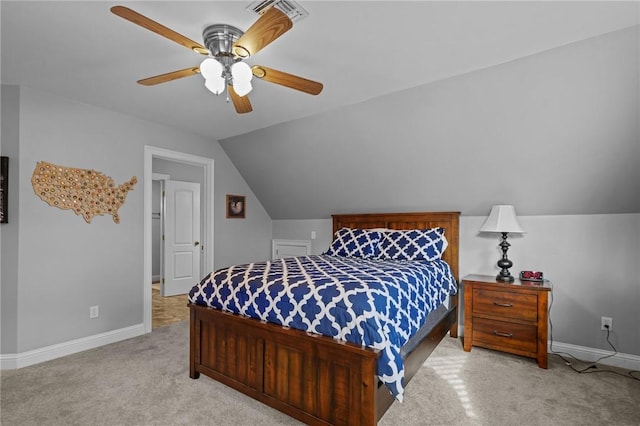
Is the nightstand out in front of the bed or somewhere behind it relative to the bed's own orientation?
behind

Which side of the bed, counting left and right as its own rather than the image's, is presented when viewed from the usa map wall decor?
right

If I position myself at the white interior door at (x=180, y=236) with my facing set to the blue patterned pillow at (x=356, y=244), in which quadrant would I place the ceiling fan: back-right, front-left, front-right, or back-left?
front-right

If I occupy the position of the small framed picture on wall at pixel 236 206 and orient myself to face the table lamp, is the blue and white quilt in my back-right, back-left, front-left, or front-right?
front-right

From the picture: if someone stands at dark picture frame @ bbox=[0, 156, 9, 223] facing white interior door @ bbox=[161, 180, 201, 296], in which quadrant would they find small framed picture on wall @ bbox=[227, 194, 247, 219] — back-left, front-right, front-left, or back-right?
front-right

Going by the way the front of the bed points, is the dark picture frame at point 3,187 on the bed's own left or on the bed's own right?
on the bed's own right

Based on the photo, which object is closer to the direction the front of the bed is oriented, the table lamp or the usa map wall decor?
the usa map wall decor

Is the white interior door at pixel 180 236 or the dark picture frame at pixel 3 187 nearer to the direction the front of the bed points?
the dark picture frame

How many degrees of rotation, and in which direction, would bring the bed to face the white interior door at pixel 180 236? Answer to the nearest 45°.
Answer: approximately 90° to its right

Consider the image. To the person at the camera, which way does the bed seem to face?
facing the viewer and to the left of the viewer

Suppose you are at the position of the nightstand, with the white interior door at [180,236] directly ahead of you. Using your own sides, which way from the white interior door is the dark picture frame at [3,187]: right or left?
left

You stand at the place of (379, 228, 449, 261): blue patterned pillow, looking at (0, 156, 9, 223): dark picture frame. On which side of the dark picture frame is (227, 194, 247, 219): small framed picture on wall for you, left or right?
right
